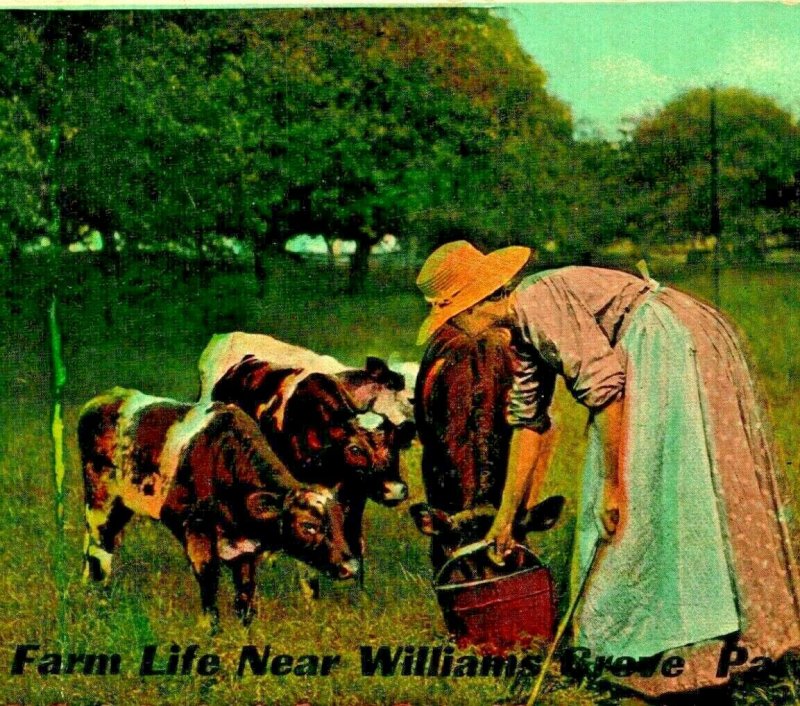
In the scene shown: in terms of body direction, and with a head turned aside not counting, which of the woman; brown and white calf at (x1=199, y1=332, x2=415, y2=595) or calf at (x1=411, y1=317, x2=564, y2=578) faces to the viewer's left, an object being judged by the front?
the woman

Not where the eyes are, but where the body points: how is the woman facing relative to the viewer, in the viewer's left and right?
facing to the left of the viewer

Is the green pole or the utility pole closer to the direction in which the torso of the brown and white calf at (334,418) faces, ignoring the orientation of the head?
the utility pole

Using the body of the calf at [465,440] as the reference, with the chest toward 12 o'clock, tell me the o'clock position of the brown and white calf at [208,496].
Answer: The brown and white calf is roughly at 3 o'clock from the calf.

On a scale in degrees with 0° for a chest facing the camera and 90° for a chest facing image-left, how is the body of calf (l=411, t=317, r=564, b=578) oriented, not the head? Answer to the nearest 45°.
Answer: approximately 0°

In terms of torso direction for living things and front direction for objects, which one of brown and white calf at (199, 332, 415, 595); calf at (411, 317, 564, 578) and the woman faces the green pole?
the woman

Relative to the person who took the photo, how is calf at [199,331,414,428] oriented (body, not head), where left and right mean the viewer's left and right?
facing to the right of the viewer
